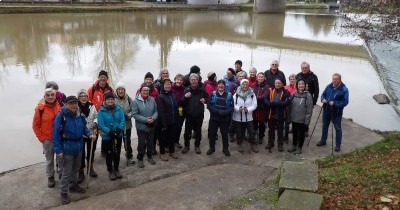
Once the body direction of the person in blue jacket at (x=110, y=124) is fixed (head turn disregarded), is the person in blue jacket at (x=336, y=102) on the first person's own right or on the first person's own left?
on the first person's own left

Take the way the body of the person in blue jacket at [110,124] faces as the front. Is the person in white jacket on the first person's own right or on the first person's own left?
on the first person's own left

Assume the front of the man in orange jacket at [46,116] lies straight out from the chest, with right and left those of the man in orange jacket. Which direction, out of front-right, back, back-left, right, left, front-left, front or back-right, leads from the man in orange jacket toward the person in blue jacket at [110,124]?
front-left

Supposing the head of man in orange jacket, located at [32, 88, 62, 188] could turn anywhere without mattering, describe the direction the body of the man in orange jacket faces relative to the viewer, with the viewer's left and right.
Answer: facing the viewer and to the right of the viewer

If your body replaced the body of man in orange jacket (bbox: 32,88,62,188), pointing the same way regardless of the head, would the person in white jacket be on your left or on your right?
on your left

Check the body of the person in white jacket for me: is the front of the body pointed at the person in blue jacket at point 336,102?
no

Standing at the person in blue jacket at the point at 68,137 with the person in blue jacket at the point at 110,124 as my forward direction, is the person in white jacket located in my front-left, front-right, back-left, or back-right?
front-right

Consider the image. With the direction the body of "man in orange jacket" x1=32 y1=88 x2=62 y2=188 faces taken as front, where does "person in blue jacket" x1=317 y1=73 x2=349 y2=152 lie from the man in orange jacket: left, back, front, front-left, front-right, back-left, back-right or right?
front-left

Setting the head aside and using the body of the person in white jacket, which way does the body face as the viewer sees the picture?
toward the camera

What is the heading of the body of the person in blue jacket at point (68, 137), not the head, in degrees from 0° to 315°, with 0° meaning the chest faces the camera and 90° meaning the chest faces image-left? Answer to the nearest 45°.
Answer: approximately 315°

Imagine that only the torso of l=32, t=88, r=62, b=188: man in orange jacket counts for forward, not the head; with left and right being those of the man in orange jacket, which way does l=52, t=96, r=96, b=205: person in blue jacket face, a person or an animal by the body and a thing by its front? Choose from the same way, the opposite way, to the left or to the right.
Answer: the same way

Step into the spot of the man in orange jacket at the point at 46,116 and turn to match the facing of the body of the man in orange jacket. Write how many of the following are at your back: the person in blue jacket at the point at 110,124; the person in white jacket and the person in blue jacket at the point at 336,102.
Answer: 0

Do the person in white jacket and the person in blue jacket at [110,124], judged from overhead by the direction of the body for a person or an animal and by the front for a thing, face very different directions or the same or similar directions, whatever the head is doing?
same or similar directions

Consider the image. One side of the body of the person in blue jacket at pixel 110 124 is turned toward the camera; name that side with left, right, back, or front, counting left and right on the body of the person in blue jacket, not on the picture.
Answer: front

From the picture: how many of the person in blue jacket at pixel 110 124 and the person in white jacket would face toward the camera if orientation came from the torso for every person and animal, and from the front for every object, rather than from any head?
2
